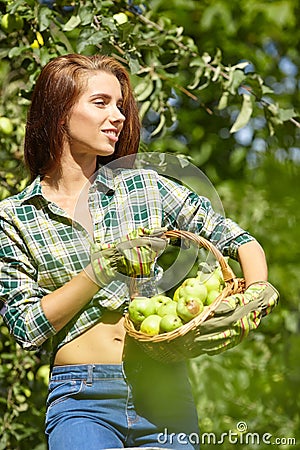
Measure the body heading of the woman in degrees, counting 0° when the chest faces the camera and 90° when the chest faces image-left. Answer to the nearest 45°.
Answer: approximately 315°

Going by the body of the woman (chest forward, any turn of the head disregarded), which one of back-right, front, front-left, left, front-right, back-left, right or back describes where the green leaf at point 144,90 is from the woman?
back-left

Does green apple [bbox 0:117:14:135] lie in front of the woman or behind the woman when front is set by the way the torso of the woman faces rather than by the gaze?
behind

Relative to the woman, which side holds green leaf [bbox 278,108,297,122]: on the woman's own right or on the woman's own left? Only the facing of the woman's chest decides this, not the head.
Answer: on the woman's own left

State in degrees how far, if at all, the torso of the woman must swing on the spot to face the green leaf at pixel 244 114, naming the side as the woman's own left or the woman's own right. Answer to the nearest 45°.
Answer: approximately 135° to the woman's own left

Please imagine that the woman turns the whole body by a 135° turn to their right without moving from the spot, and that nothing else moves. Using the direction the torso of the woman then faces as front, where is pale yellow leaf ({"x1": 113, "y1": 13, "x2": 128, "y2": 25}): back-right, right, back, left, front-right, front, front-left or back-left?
right
